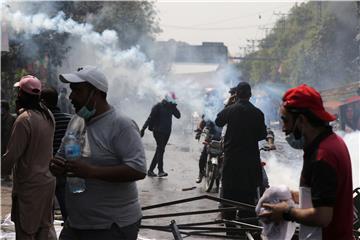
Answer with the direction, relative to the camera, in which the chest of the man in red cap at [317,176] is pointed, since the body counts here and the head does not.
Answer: to the viewer's left

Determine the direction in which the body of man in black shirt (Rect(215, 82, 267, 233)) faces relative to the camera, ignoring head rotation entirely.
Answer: away from the camera

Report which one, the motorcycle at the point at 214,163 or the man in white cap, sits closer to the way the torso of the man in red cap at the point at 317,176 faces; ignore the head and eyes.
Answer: the man in white cap
